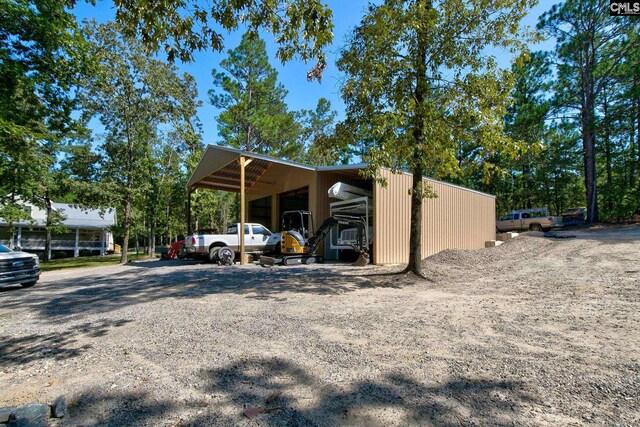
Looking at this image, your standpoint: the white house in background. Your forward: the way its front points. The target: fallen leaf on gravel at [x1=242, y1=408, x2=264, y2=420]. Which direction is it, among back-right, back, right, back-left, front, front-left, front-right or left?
front

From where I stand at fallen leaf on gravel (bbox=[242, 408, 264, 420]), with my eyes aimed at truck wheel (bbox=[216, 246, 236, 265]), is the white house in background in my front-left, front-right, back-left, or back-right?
front-left

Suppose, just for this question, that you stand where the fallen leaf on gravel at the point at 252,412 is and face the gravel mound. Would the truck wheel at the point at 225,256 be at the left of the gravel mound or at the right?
left

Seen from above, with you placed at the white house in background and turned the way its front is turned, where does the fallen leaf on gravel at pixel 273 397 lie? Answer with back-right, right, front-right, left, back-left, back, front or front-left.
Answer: front

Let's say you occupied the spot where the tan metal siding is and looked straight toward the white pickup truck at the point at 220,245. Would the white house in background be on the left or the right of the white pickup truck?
right

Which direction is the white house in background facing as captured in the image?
toward the camera

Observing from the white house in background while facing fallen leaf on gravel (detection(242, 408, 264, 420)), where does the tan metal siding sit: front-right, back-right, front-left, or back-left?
front-left
